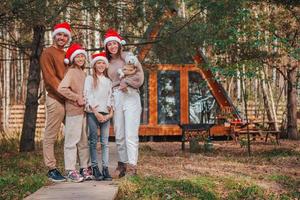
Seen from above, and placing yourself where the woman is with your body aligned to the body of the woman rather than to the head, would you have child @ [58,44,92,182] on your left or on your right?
on your right

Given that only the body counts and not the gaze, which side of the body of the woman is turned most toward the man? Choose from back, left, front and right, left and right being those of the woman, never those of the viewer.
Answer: right

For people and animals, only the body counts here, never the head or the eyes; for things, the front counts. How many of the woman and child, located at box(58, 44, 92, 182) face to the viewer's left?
0

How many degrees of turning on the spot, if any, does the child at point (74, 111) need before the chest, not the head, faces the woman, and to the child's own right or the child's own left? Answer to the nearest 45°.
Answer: approximately 45° to the child's own left
